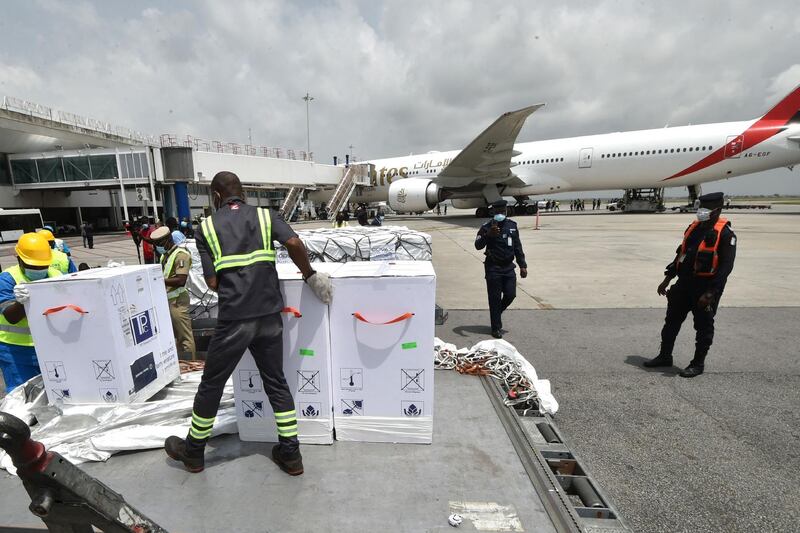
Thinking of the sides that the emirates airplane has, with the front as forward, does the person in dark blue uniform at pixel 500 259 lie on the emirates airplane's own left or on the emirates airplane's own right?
on the emirates airplane's own left

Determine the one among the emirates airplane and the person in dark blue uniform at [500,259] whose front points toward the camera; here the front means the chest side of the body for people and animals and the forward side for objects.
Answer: the person in dark blue uniform

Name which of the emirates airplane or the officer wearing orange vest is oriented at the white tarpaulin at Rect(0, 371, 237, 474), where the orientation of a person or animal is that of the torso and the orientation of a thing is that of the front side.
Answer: the officer wearing orange vest

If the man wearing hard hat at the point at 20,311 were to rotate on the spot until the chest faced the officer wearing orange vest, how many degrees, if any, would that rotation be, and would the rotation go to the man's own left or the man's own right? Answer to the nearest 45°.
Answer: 0° — they already face them

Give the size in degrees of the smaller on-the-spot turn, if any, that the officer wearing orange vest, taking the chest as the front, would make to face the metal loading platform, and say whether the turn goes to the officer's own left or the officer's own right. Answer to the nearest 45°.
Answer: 0° — they already face it

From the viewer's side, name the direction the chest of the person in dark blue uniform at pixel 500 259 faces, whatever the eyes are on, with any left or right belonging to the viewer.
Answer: facing the viewer

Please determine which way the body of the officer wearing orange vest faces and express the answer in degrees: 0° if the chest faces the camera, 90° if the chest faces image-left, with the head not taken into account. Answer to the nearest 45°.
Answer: approximately 45°

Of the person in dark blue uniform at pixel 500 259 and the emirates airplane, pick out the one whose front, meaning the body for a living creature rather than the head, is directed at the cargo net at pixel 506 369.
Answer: the person in dark blue uniform

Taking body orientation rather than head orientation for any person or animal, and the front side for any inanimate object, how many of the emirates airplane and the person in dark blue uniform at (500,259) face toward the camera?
1

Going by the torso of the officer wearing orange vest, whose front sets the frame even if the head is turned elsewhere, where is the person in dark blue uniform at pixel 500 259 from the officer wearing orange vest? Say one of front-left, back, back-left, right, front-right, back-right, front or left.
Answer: front-right

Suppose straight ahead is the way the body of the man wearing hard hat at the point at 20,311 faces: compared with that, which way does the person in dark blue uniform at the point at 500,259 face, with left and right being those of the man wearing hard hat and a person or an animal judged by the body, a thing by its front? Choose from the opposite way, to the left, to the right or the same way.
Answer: to the right

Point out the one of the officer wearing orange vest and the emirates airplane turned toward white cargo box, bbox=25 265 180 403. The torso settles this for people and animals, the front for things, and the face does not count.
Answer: the officer wearing orange vest

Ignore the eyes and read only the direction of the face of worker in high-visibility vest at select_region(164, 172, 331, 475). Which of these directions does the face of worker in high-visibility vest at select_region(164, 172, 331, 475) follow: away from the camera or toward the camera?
away from the camera

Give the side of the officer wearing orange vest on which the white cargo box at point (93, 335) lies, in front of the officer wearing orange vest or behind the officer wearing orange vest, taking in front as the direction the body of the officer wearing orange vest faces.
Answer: in front

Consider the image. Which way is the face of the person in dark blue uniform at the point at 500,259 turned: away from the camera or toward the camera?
toward the camera

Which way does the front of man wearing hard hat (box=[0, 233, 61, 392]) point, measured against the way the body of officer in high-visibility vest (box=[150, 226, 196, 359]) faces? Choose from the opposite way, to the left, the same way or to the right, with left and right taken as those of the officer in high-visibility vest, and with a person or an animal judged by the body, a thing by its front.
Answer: to the left

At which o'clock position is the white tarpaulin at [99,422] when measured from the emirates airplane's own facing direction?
The white tarpaulin is roughly at 8 o'clock from the emirates airplane.

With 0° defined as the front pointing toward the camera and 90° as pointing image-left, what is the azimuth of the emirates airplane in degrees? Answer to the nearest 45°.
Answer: approximately 135°
